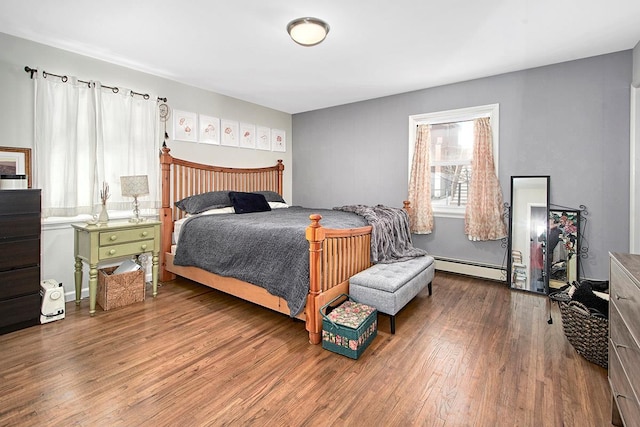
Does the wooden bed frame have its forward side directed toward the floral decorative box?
yes

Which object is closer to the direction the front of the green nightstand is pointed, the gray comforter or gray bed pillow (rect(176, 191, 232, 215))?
the gray comforter

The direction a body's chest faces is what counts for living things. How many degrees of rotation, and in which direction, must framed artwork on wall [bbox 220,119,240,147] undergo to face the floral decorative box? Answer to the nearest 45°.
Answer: approximately 45° to its right

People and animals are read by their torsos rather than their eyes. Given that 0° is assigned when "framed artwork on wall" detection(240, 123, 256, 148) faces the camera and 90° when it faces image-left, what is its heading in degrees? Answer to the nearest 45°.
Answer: approximately 315°

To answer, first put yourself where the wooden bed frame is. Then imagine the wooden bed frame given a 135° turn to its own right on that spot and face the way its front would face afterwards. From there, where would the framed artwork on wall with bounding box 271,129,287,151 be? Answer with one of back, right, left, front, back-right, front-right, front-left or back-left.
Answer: right

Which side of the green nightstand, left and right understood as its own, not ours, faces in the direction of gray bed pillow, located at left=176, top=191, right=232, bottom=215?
left

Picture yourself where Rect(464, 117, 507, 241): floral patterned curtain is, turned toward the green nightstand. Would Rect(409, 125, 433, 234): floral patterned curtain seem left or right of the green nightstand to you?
right
